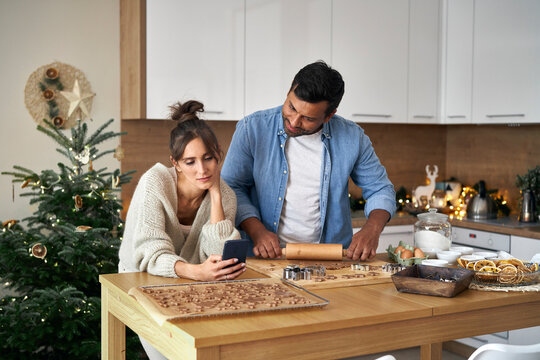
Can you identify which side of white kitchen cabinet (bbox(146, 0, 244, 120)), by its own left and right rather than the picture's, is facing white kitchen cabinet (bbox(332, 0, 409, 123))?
left

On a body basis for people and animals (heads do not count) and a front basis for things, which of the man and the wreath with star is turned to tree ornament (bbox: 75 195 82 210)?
the wreath with star

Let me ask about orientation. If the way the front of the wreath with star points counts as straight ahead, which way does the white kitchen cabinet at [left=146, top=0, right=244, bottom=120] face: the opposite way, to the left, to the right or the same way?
the same way

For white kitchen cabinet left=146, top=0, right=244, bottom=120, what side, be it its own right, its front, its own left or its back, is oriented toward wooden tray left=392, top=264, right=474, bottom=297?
front

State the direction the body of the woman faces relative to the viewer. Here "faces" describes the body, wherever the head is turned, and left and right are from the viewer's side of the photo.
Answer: facing the viewer and to the right of the viewer

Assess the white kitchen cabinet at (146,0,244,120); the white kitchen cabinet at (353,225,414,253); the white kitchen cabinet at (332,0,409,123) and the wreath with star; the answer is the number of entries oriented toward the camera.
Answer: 4

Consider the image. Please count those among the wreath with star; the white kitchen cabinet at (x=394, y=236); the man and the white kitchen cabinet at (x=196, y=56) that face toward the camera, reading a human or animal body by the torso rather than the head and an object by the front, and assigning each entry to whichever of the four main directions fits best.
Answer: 4

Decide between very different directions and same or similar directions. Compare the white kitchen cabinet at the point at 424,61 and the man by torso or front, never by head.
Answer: same or similar directions

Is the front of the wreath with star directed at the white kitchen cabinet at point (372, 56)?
no

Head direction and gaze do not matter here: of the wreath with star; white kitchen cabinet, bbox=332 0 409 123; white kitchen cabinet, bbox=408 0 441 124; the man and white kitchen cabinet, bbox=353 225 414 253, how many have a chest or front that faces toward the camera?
5

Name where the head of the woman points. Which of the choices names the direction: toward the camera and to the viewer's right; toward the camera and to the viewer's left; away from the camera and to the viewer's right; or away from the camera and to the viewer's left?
toward the camera and to the viewer's right

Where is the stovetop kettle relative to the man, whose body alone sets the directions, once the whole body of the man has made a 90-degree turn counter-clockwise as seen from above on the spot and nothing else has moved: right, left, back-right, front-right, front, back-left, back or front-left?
front-left

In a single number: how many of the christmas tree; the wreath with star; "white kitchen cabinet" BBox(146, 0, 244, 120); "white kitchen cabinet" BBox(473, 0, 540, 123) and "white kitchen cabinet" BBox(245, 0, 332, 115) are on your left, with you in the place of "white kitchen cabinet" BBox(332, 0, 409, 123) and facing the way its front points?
1

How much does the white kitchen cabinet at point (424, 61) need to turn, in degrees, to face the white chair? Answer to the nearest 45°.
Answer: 0° — it already faces it

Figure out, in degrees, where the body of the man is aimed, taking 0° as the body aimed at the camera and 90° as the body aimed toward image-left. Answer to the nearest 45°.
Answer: approximately 0°

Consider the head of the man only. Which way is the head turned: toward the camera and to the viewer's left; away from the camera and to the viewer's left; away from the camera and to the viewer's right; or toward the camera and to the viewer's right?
toward the camera and to the viewer's left

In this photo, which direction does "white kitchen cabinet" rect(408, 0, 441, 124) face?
toward the camera

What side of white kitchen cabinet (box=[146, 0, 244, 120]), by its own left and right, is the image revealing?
front

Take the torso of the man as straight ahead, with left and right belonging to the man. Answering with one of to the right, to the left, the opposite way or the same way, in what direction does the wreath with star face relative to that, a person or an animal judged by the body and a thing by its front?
the same way

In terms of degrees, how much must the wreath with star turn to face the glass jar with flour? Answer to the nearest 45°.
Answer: approximately 45° to its left

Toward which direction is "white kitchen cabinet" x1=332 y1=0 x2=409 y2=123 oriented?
toward the camera
